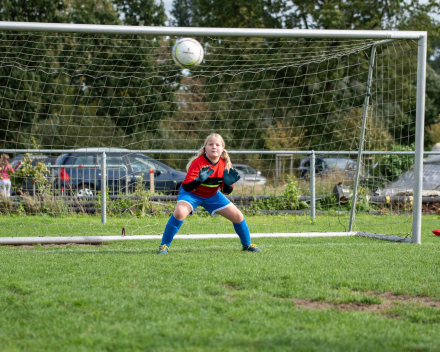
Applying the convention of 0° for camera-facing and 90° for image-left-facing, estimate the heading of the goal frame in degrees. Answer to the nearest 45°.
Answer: approximately 0°

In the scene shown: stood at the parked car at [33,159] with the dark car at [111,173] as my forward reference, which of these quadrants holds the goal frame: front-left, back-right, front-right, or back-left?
front-right

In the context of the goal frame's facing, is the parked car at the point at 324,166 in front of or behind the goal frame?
behind

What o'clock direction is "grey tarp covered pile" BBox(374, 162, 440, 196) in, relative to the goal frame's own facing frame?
The grey tarp covered pile is roughly at 7 o'clock from the goal frame.

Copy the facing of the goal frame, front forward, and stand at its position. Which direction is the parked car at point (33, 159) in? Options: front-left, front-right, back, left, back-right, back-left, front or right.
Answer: back-right

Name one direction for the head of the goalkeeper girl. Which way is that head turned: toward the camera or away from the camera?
toward the camera

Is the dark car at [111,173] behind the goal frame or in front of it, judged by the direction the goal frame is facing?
behind

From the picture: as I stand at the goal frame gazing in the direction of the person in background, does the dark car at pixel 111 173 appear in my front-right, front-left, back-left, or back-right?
front-right

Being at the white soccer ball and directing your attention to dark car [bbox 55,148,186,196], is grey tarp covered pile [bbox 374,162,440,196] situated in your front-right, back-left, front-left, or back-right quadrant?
front-right
